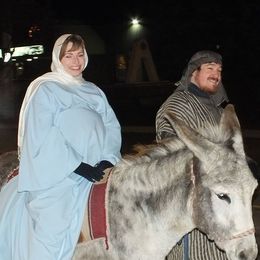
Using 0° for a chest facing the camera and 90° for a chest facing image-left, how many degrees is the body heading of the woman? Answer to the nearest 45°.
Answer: approximately 315°

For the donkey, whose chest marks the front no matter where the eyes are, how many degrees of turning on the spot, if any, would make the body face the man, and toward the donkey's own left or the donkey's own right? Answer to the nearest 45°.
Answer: approximately 45° to the donkey's own left

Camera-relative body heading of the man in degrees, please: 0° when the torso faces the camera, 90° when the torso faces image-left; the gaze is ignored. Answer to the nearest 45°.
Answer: approximately 315°
